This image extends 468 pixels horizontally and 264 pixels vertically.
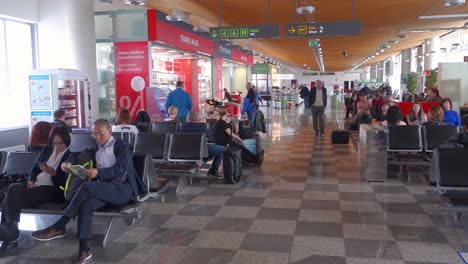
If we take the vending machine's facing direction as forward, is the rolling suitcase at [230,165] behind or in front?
in front

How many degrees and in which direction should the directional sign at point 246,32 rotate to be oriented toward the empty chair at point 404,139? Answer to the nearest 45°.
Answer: approximately 45° to its left

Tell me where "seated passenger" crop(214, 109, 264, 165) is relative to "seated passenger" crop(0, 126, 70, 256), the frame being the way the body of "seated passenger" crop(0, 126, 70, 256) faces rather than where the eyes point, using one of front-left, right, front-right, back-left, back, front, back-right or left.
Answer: back

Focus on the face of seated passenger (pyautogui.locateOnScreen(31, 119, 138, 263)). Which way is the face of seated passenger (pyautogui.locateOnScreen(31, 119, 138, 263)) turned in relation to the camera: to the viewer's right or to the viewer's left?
to the viewer's left

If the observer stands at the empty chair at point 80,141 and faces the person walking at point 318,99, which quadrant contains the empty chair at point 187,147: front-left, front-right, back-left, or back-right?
front-right

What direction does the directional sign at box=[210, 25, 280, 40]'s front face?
toward the camera

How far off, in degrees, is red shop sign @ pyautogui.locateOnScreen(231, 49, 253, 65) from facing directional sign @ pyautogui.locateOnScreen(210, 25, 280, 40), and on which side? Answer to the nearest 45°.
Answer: approximately 45° to its right

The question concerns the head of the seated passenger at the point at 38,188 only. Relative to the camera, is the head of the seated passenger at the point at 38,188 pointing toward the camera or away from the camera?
toward the camera

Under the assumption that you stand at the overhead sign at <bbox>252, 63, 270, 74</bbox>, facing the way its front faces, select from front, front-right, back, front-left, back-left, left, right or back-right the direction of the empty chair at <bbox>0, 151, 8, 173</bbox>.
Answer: front

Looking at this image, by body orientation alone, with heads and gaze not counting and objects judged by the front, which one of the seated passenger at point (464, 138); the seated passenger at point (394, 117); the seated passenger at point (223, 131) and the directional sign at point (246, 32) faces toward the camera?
the directional sign

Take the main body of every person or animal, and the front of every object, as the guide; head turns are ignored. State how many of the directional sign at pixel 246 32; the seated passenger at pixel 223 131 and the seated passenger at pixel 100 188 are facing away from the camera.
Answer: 0

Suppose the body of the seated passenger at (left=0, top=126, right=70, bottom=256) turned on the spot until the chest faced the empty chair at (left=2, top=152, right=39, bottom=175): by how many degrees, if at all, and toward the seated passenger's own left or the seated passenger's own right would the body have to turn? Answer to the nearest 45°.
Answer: approximately 135° to the seated passenger's own right

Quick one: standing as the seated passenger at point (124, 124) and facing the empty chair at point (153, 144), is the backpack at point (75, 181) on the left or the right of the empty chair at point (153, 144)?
right
